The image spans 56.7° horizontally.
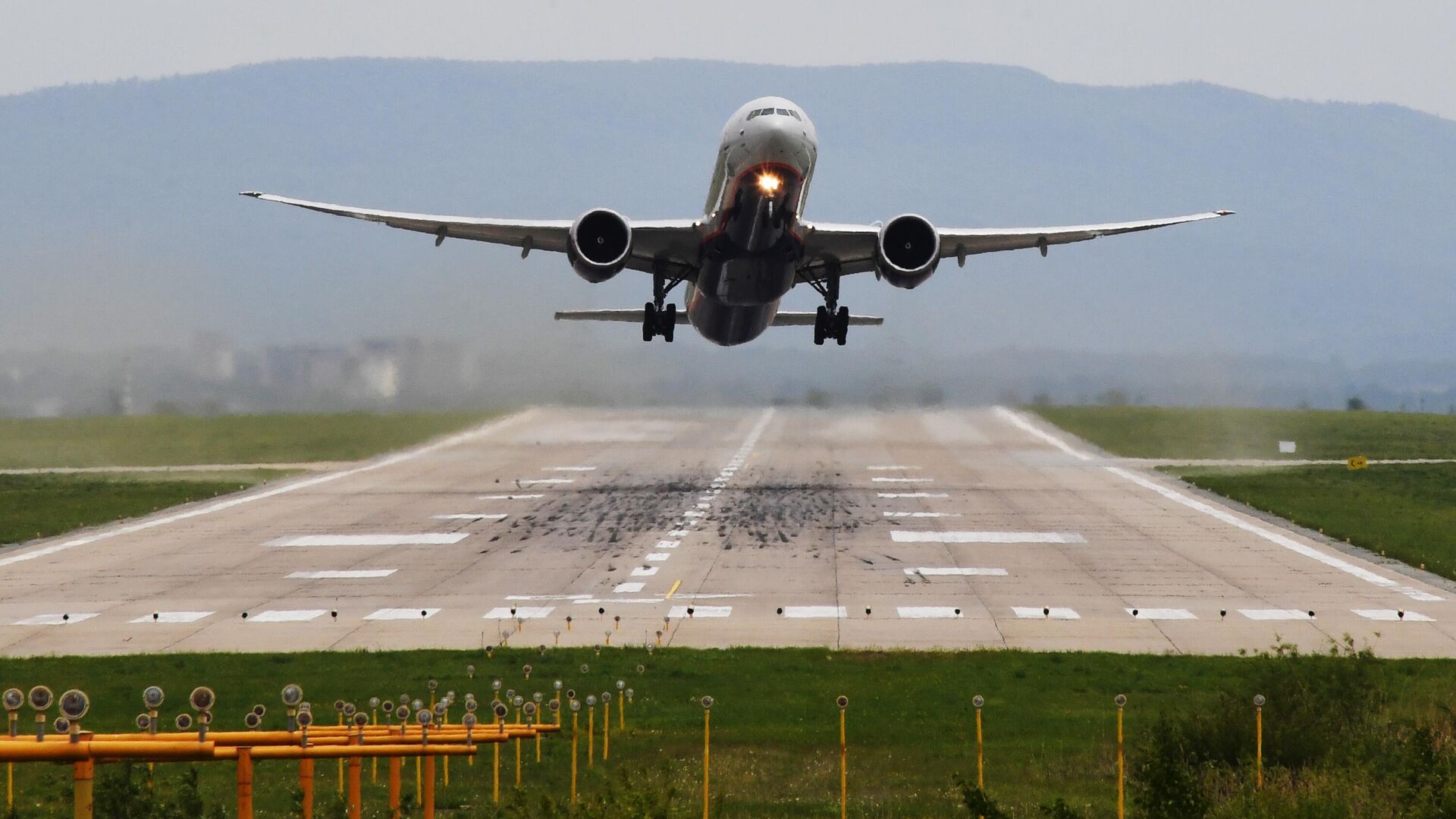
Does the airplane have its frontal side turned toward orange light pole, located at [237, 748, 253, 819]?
yes

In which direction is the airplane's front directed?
toward the camera
